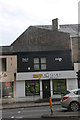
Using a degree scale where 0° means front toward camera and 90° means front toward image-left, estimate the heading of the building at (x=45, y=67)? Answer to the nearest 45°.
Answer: approximately 0°
